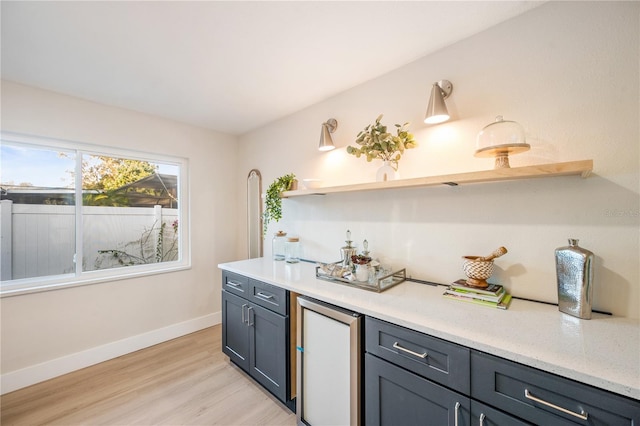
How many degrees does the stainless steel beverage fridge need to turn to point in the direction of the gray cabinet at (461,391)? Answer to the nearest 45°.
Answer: approximately 90° to its left

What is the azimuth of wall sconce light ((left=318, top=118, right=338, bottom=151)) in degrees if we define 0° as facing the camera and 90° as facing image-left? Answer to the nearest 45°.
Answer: approximately 45°

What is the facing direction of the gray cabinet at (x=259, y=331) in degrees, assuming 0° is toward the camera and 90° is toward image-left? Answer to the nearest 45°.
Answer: approximately 45°

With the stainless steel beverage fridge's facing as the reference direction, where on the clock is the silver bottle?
The silver bottle is roughly at 8 o'clock from the stainless steel beverage fridge.

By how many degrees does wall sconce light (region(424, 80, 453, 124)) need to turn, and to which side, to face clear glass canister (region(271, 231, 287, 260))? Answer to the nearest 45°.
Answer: approximately 45° to its right

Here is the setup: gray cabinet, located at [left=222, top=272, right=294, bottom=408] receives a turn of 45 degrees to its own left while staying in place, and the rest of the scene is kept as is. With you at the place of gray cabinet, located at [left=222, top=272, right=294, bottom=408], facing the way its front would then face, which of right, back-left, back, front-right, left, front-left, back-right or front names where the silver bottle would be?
front-left

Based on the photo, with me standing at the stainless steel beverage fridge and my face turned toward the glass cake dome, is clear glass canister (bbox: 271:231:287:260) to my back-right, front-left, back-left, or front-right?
back-left

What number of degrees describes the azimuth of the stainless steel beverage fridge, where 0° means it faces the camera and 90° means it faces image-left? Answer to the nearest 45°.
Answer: approximately 45°
